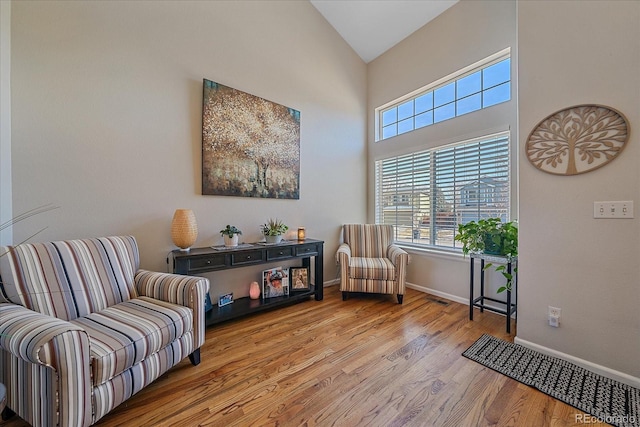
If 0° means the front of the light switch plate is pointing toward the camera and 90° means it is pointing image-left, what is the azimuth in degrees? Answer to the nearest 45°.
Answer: approximately 0°

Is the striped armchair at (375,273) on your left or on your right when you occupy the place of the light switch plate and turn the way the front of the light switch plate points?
on your right

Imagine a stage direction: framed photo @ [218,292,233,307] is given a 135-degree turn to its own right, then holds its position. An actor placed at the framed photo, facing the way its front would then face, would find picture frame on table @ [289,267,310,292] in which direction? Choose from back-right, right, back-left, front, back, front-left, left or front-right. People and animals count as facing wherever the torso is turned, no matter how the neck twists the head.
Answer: back

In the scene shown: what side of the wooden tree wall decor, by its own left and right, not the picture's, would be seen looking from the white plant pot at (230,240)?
front

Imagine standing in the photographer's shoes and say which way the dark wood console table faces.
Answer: facing the viewer and to the right of the viewer

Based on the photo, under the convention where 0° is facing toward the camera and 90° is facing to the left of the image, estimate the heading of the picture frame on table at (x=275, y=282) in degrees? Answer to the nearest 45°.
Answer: approximately 315°

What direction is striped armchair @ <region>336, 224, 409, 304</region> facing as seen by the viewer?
toward the camera

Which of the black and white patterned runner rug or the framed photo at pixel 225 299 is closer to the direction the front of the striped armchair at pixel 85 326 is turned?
the black and white patterned runner rug
